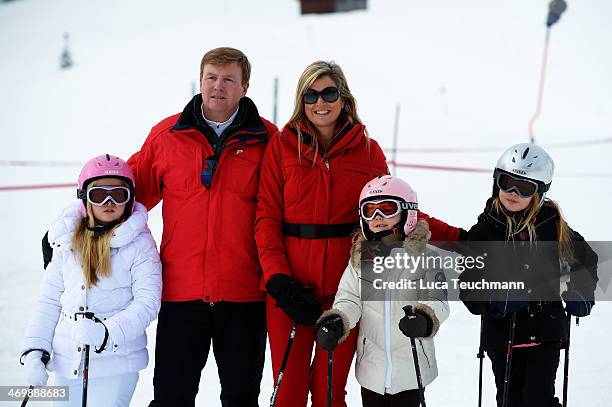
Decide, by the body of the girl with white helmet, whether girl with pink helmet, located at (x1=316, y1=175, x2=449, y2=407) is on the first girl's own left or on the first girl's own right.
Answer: on the first girl's own right

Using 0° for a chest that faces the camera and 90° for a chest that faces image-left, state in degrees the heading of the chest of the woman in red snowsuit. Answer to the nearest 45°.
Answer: approximately 0°

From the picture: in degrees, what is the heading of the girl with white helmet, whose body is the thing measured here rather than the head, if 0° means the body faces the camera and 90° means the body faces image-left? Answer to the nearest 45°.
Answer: approximately 0°

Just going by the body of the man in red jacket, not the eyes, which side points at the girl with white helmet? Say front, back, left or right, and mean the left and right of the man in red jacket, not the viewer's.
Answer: left

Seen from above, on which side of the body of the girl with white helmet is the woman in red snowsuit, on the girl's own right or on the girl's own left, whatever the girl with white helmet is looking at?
on the girl's own right
